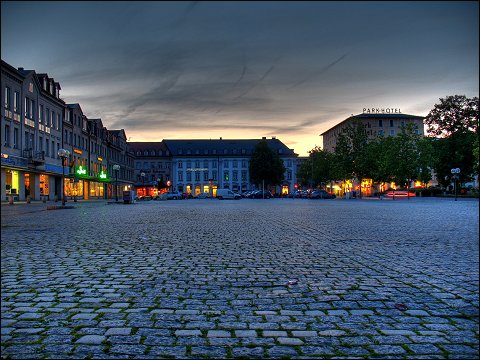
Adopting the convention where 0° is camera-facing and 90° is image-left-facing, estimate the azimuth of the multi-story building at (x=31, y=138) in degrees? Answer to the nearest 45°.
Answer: approximately 315°
